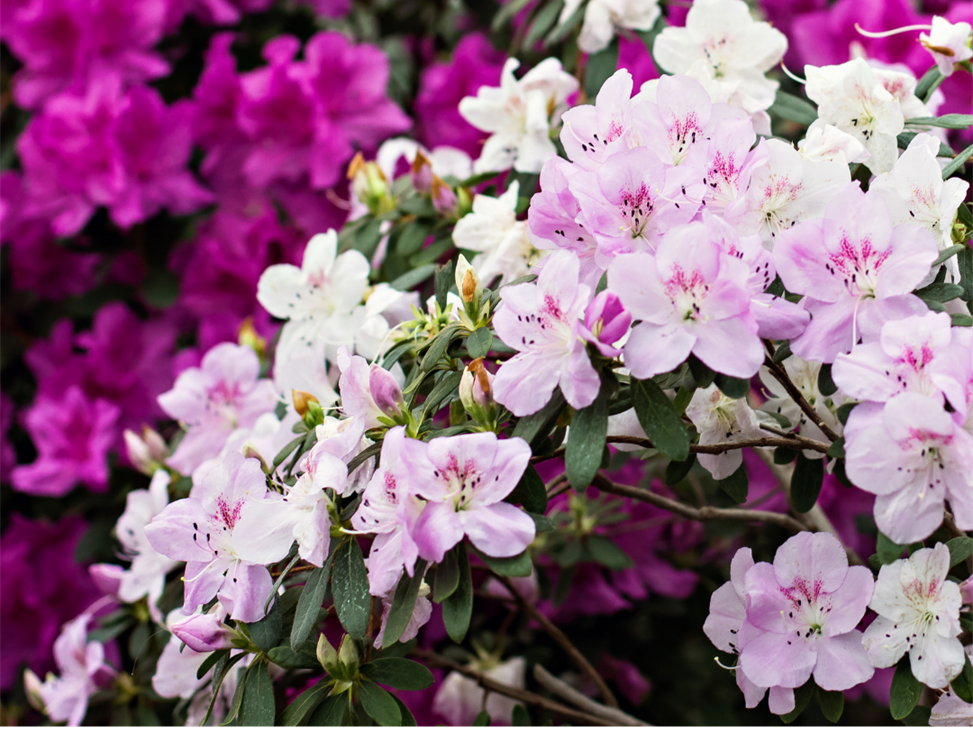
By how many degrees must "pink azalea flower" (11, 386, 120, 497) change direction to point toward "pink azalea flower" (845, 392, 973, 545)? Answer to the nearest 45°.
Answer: approximately 45° to its left

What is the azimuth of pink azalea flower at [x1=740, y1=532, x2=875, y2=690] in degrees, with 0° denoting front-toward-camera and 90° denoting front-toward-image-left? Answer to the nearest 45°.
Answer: approximately 0°

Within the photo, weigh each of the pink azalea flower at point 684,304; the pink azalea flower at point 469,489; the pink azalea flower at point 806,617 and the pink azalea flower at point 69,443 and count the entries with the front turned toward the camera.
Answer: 4

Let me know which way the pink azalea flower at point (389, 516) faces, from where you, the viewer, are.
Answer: facing the viewer and to the left of the viewer

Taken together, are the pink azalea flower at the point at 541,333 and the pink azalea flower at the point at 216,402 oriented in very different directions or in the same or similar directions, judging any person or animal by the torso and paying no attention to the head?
same or similar directions

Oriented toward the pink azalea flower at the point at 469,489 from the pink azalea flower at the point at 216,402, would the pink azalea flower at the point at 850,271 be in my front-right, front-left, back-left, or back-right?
front-left

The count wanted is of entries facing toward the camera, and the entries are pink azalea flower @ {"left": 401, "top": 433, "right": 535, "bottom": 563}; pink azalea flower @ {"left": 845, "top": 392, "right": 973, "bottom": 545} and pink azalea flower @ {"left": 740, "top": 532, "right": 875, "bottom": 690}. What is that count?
3

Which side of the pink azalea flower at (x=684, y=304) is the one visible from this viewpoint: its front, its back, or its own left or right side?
front

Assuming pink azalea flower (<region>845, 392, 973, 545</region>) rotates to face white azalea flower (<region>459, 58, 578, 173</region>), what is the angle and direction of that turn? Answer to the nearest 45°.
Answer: approximately 135° to its right

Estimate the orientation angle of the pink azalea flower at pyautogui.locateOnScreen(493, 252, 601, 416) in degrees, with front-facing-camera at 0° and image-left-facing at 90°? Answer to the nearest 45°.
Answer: approximately 45°
